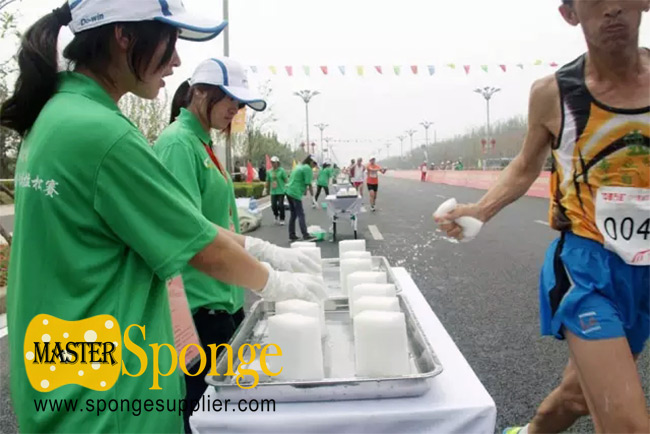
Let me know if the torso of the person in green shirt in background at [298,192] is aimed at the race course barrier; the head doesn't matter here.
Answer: no

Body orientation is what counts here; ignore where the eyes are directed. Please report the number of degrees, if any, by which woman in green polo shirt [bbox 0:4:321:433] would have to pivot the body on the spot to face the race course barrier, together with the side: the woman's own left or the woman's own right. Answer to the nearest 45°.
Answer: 0° — they already face it

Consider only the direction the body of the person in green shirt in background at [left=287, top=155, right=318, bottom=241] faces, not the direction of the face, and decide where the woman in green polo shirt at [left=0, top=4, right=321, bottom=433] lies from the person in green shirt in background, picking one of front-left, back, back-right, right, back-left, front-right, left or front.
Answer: right

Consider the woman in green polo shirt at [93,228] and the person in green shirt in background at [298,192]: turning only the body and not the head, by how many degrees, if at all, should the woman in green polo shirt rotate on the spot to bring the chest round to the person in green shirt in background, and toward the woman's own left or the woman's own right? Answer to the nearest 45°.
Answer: approximately 45° to the woman's own left

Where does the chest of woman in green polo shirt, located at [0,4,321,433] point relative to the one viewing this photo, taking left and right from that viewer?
facing away from the viewer and to the right of the viewer

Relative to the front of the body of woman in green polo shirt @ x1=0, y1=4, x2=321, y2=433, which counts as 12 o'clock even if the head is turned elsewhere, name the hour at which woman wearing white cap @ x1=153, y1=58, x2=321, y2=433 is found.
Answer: The woman wearing white cap is roughly at 11 o'clock from the woman in green polo shirt.

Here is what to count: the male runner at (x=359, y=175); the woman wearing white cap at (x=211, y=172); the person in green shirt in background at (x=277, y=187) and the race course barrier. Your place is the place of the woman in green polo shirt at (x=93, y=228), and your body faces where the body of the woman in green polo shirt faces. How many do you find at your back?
0
